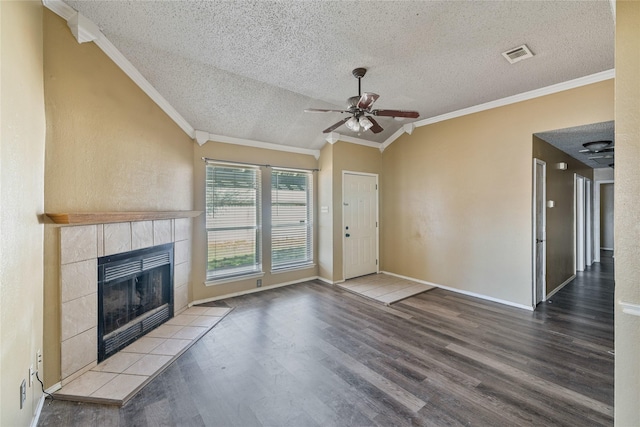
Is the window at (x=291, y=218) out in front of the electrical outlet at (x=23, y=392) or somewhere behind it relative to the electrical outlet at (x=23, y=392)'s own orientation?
in front

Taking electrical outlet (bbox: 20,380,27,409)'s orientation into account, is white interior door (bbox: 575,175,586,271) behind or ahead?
ahead

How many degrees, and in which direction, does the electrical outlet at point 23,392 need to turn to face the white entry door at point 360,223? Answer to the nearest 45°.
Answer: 0° — it already faces it

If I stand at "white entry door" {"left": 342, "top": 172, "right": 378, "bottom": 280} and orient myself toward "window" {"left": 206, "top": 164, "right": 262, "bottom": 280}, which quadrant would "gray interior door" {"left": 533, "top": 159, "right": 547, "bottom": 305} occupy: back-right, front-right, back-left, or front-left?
back-left

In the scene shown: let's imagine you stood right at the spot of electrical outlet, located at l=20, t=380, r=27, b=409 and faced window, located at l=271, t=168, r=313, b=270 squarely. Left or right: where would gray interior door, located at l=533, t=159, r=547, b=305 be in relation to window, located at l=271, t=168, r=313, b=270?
right

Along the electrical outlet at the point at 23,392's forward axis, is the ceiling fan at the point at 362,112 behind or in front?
in front

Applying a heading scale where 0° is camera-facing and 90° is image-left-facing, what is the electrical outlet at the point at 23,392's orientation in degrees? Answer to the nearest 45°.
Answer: approximately 270°
